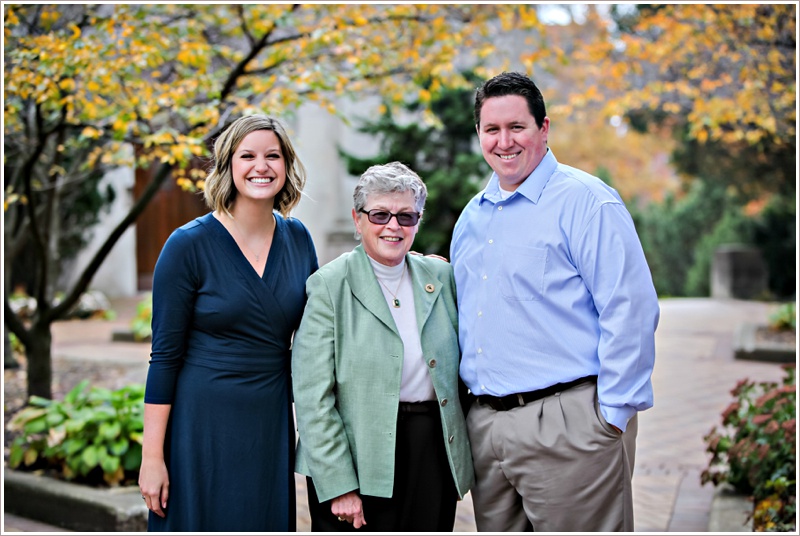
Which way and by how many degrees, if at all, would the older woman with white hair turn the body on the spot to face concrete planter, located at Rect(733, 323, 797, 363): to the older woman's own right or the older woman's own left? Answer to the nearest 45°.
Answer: approximately 90° to the older woman's own left

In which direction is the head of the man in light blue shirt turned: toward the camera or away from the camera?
toward the camera

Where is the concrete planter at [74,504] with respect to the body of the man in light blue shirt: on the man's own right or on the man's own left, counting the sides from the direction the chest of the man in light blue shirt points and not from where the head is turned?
on the man's own right

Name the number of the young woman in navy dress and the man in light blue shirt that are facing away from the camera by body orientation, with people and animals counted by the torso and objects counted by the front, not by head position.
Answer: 0

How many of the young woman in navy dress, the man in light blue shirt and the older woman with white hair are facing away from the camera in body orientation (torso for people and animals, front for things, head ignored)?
0

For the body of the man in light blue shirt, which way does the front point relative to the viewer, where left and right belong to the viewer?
facing the viewer and to the left of the viewer

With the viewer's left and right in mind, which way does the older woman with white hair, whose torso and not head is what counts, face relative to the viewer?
facing the viewer and to the right of the viewer

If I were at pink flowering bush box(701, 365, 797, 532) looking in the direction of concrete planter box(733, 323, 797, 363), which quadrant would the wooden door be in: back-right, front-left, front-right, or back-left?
front-left

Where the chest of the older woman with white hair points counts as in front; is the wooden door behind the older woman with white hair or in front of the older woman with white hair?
behind

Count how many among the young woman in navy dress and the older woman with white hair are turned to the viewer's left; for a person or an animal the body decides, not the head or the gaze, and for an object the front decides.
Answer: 0

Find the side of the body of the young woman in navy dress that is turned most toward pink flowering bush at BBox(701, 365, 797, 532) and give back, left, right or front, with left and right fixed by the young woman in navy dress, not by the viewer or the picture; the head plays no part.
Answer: left

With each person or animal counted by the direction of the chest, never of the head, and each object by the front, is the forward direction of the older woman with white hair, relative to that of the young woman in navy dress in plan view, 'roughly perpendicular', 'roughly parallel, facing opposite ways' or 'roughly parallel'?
roughly parallel

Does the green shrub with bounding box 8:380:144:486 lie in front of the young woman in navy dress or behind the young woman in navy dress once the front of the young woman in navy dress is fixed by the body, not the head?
behind
